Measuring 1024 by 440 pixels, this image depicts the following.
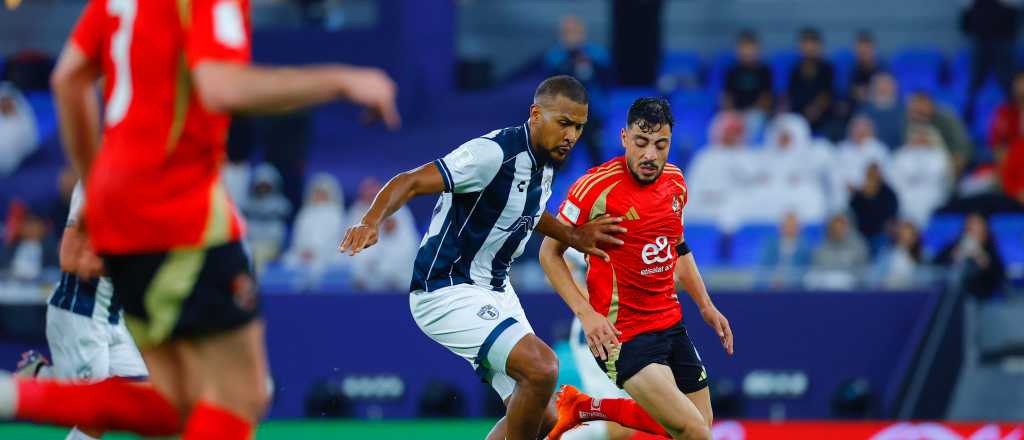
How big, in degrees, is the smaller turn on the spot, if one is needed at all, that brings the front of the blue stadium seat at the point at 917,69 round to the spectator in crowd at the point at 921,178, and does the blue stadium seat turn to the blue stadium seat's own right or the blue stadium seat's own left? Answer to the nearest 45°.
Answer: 0° — it already faces them

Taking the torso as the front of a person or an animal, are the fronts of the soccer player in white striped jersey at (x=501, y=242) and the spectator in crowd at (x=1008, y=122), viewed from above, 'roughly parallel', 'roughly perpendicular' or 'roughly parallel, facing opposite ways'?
roughly perpendicular

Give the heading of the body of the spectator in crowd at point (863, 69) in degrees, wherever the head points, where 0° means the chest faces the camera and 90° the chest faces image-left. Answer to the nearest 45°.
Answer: approximately 0°

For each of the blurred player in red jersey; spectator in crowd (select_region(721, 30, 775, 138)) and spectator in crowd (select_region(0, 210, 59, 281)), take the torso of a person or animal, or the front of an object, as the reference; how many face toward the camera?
2

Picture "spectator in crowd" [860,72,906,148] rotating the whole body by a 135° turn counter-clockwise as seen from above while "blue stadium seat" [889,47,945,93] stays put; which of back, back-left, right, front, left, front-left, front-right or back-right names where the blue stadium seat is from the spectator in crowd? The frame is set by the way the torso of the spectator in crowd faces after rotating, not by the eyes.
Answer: front-left

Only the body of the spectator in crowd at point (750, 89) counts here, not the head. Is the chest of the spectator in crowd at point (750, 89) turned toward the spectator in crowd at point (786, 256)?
yes

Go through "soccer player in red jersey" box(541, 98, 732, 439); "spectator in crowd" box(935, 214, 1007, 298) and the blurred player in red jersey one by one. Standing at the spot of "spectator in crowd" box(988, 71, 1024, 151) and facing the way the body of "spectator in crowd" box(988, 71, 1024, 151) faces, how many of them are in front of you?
3
